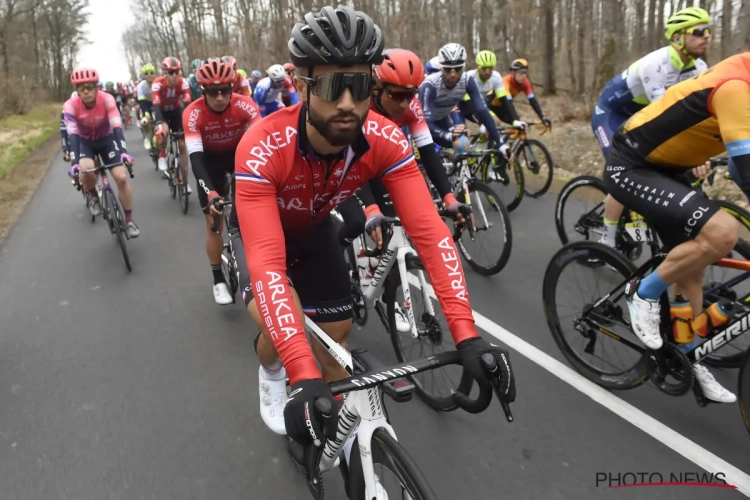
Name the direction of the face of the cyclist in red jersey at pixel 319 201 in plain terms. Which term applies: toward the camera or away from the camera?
toward the camera

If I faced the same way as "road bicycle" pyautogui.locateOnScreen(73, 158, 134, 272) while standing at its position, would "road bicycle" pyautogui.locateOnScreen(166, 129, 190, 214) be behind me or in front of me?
behind

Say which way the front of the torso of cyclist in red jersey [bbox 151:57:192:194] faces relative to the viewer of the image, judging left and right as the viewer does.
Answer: facing the viewer

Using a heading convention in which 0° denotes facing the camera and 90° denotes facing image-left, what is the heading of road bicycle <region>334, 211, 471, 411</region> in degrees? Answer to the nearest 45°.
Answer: approximately 315°

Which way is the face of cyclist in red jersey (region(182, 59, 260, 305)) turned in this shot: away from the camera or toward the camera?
toward the camera

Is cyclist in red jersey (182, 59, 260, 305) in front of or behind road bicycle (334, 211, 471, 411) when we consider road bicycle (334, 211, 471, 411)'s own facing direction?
behind

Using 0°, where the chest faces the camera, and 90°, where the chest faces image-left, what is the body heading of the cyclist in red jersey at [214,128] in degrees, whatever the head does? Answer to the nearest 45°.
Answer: approximately 0°

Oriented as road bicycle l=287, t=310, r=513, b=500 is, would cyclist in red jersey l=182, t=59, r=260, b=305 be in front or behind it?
behind

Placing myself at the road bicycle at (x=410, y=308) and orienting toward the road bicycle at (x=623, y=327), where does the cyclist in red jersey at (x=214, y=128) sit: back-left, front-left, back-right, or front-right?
back-left

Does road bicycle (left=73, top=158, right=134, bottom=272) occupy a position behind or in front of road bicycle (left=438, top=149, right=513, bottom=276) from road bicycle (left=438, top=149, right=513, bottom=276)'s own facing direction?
behind

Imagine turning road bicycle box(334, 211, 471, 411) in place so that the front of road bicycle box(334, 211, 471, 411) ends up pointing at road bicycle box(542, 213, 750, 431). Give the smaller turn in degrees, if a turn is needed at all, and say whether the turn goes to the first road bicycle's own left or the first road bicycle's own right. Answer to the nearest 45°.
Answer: approximately 45° to the first road bicycle's own left

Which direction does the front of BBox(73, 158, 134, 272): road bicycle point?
toward the camera

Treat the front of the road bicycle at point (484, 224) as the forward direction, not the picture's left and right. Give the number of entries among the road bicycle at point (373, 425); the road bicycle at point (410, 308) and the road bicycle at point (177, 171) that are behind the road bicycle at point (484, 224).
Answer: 1

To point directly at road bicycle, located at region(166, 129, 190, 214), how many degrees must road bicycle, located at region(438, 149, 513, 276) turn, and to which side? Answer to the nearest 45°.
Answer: approximately 180°

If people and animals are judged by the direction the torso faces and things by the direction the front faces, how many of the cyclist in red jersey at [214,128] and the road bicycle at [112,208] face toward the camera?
2

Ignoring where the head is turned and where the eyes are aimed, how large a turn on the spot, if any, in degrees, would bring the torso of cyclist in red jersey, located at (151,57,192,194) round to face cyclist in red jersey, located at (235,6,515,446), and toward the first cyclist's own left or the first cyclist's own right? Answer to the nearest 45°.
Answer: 0° — they already face them

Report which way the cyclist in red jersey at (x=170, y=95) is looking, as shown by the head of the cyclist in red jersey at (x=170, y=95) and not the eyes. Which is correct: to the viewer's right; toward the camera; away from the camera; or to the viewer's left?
toward the camera
